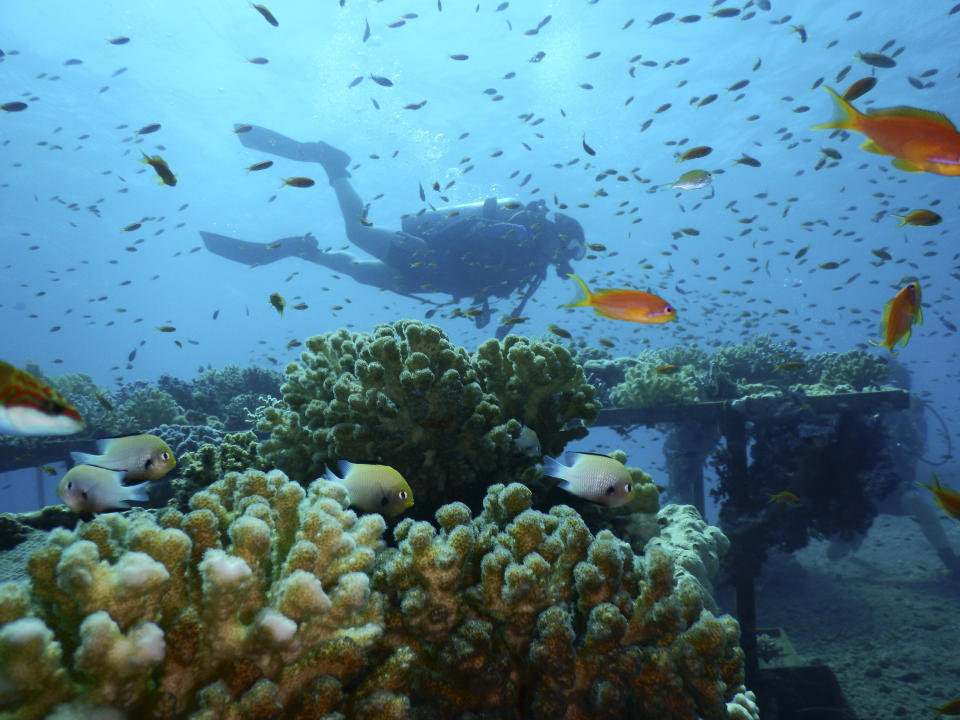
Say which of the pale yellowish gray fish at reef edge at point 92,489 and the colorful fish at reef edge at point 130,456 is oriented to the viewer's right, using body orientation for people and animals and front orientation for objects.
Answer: the colorful fish at reef edge at point 130,456

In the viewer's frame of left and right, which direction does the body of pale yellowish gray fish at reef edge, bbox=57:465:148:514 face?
facing to the left of the viewer

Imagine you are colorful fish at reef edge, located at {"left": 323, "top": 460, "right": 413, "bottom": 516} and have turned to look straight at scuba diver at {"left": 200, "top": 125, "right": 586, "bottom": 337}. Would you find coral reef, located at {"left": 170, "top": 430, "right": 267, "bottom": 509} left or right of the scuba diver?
left

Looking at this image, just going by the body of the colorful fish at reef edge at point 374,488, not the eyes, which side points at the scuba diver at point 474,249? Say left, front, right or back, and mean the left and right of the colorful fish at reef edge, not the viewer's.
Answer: left

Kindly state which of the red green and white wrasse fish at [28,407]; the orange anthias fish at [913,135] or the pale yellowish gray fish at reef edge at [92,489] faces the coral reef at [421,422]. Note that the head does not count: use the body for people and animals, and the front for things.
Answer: the red green and white wrasse fish at [28,407]

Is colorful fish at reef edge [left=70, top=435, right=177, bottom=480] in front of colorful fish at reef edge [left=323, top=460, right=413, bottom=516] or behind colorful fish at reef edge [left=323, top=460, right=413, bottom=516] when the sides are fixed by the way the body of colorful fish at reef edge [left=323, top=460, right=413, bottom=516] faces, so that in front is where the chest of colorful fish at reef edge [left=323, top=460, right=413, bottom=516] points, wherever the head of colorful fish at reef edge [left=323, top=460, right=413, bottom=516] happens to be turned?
behind

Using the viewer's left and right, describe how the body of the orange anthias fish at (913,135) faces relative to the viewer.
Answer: facing to the right of the viewer

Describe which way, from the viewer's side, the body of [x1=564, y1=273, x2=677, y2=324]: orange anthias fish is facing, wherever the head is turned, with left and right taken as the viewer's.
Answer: facing to the right of the viewer

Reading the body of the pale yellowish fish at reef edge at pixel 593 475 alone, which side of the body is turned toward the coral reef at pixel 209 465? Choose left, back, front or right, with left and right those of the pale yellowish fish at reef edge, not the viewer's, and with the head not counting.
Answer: back

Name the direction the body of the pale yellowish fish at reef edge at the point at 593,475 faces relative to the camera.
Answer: to the viewer's right

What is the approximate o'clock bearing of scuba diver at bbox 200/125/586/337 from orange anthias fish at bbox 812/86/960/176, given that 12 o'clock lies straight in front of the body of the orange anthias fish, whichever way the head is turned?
The scuba diver is roughly at 7 o'clock from the orange anthias fish.

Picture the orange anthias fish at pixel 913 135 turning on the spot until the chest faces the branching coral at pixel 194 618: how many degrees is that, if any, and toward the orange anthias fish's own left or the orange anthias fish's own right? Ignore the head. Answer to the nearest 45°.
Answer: approximately 135° to the orange anthias fish's own right

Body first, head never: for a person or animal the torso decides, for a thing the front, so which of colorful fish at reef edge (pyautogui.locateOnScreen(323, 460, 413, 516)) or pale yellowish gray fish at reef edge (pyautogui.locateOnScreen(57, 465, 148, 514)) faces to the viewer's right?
colorful fish at reef edge (pyautogui.locateOnScreen(323, 460, 413, 516))

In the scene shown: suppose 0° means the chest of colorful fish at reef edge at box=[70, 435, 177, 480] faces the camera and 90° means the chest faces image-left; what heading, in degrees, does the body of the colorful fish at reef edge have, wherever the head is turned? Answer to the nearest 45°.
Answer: approximately 270°
